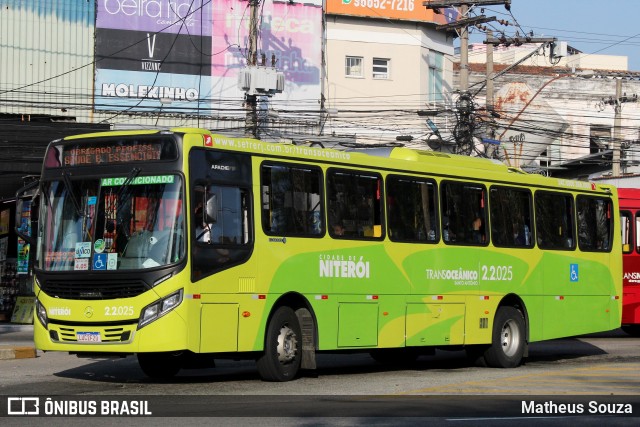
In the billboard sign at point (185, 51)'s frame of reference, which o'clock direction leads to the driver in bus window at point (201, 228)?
The driver in bus window is roughly at 12 o'clock from the billboard sign.

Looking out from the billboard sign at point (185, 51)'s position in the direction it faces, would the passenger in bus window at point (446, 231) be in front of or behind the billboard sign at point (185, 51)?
in front

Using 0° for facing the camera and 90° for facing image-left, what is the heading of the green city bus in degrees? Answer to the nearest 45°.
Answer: approximately 45°

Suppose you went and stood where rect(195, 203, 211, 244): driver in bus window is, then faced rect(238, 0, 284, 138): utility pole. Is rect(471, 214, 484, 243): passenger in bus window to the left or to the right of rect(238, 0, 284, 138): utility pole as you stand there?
right

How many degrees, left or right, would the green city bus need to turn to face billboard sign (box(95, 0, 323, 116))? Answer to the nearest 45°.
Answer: approximately 135° to its right

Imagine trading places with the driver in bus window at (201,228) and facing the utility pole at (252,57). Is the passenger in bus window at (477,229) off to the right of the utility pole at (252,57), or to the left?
right

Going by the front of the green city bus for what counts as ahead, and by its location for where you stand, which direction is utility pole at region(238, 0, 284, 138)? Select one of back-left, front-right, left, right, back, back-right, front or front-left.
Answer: back-right

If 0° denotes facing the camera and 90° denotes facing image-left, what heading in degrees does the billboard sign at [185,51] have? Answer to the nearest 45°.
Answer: approximately 0°

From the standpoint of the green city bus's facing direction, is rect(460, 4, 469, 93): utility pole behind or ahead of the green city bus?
behind

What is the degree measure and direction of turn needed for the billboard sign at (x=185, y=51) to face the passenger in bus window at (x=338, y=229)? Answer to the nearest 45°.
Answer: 0° — it already faces them

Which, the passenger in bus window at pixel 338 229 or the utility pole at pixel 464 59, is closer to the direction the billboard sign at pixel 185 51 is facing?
the passenger in bus window

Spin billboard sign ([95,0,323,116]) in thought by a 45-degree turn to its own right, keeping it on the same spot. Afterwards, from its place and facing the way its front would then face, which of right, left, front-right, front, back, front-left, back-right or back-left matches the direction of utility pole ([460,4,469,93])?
back-left

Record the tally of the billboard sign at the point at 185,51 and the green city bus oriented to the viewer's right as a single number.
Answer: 0
